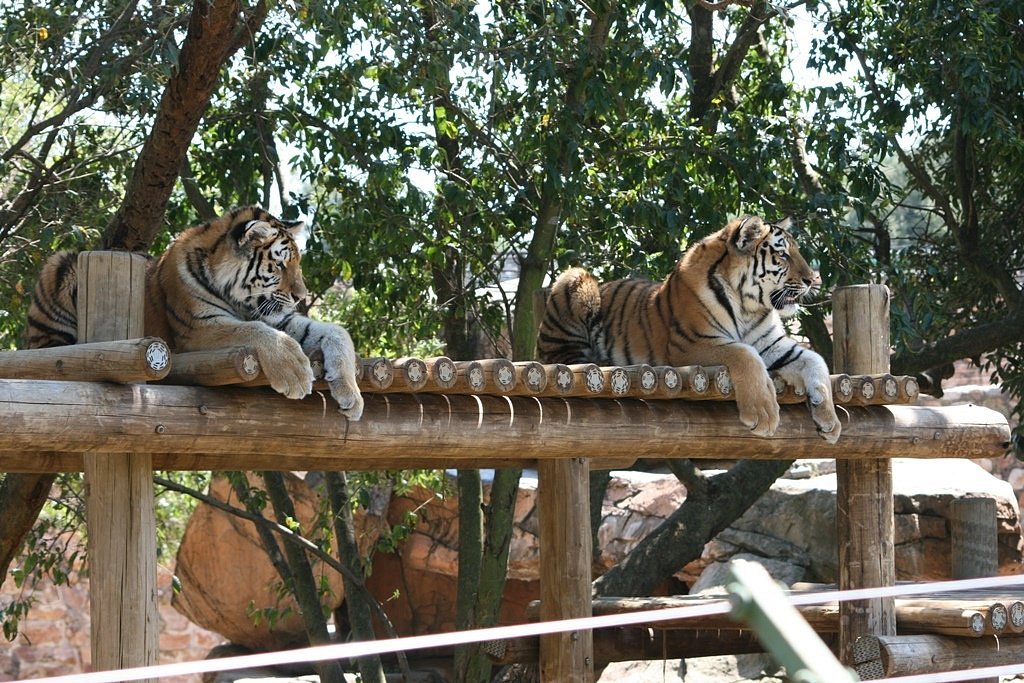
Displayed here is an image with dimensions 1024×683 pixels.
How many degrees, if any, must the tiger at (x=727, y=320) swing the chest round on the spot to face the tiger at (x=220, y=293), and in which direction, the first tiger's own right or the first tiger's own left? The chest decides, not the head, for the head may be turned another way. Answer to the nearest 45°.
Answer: approximately 90° to the first tiger's own right

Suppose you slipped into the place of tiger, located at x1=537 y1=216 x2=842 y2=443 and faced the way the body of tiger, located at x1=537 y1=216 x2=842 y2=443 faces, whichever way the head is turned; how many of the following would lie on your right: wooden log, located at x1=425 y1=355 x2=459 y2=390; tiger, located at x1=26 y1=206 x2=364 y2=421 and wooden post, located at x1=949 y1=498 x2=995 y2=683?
2

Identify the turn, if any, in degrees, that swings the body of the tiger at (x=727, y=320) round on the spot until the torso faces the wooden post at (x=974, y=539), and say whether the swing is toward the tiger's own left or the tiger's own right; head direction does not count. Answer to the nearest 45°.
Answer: approximately 90° to the tiger's own left

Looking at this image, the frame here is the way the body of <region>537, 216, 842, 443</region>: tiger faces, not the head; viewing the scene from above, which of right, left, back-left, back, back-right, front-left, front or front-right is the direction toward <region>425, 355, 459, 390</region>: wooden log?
right

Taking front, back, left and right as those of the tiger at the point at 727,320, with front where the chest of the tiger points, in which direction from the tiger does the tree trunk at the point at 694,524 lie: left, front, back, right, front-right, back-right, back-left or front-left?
back-left

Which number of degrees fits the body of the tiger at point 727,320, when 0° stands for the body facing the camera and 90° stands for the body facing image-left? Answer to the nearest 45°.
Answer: approximately 315°

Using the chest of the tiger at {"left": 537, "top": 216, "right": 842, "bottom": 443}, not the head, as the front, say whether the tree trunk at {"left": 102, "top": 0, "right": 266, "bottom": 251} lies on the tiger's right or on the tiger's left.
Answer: on the tiger's right

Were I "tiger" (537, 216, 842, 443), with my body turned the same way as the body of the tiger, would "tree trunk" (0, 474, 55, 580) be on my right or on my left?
on my right
